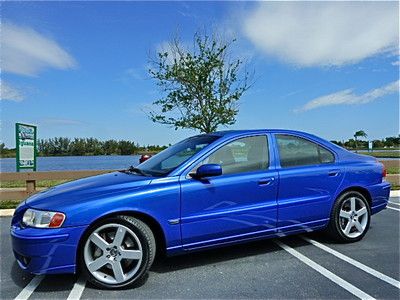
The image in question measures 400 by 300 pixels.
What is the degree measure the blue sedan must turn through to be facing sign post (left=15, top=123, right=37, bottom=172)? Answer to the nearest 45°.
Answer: approximately 90° to its right

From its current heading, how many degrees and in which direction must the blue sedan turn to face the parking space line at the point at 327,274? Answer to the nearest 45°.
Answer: approximately 135° to its left

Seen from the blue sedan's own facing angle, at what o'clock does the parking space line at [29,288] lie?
The parking space line is roughly at 11 o'clock from the blue sedan.

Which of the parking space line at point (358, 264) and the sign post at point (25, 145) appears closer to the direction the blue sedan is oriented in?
the sign post

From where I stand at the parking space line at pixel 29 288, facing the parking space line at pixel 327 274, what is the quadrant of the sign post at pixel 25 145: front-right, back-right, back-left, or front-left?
back-left

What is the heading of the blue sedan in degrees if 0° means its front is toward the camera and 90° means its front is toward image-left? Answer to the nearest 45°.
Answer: approximately 45°
